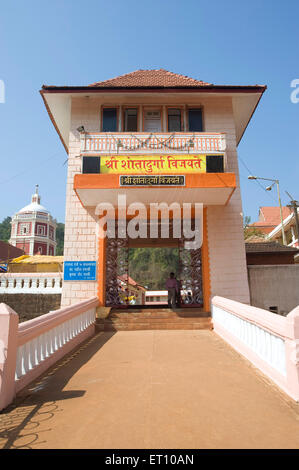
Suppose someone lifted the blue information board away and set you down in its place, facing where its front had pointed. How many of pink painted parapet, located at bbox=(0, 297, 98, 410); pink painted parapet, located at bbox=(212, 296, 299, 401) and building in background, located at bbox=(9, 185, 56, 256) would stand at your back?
1

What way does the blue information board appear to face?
toward the camera

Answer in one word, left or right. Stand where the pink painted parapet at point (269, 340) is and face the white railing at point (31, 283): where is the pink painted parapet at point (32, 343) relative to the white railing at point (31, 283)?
left

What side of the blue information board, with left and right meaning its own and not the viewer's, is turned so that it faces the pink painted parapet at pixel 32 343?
front

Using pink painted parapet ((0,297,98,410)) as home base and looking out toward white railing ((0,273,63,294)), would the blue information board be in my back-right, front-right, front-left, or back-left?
front-right

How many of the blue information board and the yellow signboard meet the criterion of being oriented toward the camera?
2

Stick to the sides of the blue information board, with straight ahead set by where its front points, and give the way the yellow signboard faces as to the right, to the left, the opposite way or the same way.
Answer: the same way

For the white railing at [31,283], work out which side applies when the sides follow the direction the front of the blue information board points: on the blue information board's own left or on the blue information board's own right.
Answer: on the blue information board's own right
